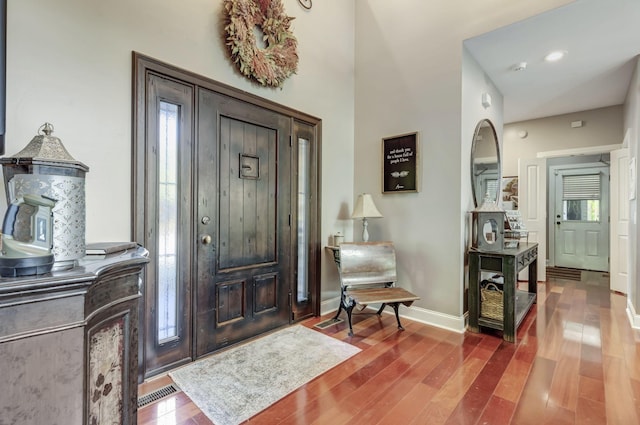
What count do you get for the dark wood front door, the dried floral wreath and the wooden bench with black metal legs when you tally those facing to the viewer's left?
0

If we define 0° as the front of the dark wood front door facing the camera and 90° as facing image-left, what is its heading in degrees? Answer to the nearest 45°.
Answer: approximately 315°

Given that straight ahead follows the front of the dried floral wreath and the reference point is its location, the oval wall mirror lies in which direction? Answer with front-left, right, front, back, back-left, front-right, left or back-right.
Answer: front-left

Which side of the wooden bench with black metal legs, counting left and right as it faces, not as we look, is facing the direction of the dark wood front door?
right

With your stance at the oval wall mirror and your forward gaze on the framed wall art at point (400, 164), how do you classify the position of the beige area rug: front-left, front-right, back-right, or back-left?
front-left

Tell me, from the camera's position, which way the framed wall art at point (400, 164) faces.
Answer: facing the viewer and to the left of the viewer

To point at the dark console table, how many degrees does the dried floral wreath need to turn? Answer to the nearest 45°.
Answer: approximately 45° to its left

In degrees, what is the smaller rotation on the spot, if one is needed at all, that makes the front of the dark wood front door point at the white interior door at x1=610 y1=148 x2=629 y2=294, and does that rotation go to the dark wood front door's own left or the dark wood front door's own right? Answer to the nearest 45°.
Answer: approximately 45° to the dark wood front door's own left
